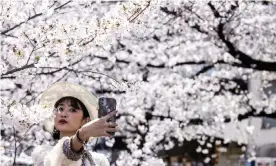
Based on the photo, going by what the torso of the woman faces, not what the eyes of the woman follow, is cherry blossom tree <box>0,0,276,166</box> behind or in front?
behind

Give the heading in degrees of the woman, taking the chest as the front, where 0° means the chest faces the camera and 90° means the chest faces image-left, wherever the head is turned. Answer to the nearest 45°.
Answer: approximately 45°
